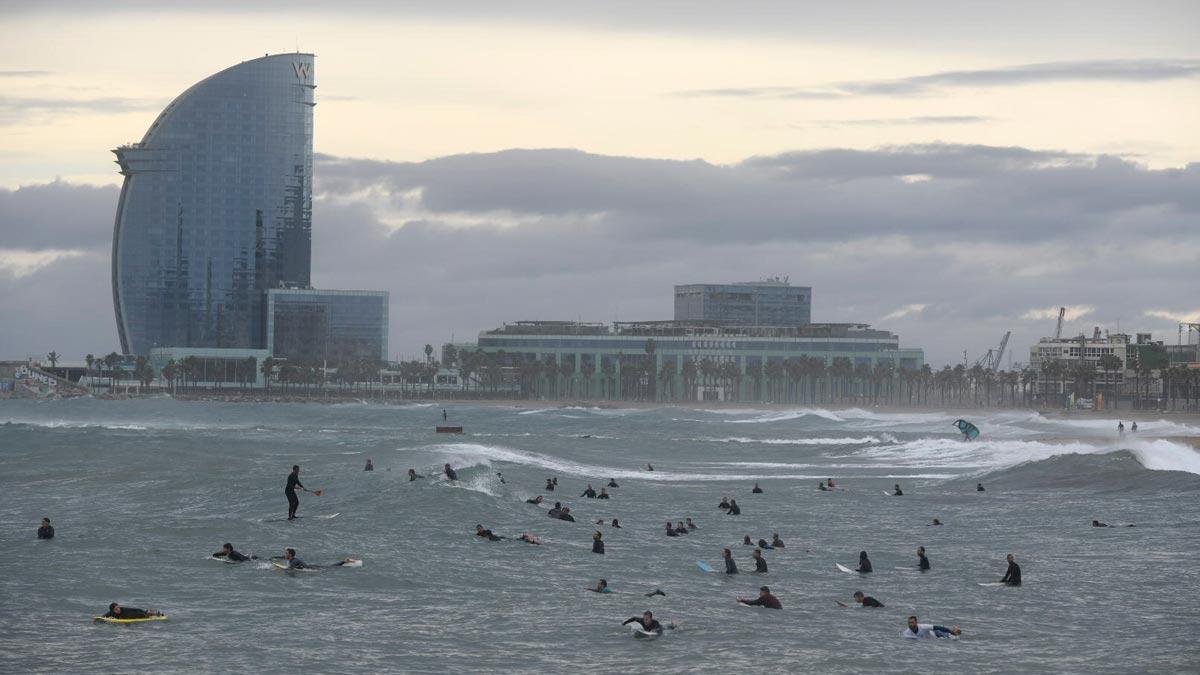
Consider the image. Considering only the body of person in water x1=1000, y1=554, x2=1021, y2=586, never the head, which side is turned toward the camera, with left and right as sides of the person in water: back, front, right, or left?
left

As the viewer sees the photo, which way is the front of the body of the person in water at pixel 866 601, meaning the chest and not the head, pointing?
to the viewer's left

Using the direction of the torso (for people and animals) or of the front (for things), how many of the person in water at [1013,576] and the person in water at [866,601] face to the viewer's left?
2

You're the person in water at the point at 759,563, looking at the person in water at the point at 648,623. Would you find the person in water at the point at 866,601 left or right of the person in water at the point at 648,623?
left

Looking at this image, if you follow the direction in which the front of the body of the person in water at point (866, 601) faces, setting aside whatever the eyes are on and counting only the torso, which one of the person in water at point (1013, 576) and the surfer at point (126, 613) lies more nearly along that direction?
the surfer

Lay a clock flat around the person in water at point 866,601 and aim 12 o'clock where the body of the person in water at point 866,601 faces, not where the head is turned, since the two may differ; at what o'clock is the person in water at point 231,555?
the person in water at point 231,555 is roughly at 12 o'clock from the person in water at point 866,601.

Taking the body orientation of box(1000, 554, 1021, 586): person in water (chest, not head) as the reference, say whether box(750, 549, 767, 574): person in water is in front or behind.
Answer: in front
